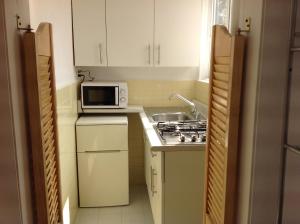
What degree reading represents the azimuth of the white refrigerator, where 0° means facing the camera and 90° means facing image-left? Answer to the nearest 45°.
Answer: approximately 0°

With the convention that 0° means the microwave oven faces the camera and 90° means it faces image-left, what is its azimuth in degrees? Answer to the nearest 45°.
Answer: approximately 0°

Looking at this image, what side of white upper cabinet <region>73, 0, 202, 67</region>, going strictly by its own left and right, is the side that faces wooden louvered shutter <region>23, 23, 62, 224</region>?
front

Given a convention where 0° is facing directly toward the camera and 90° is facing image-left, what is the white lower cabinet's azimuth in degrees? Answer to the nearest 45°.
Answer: approximately 90°

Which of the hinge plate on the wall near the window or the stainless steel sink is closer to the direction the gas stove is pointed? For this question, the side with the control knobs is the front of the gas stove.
the hinge plate on the wall near the window

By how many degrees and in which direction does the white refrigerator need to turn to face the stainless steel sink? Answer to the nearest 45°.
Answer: approximately 90° to its left

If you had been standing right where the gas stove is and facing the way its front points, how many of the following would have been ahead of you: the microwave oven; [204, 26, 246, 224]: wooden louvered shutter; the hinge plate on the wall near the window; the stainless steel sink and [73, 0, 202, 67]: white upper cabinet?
2
